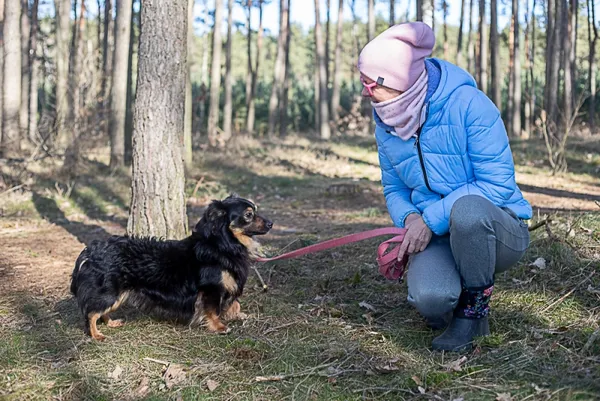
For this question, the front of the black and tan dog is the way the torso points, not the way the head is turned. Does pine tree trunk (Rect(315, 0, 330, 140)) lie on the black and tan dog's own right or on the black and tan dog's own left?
on the black and tan dog's own left

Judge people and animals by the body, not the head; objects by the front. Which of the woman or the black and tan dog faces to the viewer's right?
the black and tan dog

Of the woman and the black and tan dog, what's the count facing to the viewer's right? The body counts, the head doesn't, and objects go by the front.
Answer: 1

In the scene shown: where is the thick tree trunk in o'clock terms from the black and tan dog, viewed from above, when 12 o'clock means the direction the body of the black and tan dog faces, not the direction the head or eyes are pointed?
The thick tree trunk is roughly at 9 o'clock from the black and tan dog.

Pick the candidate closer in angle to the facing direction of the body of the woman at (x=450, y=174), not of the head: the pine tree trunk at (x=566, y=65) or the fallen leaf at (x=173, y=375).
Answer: the fallen leaf

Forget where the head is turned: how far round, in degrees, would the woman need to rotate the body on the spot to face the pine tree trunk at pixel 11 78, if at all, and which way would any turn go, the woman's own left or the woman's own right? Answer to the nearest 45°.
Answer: approximately 90° to the woman's own right

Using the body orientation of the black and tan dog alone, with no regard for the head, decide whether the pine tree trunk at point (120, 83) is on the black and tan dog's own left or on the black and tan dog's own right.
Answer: on the black and tan dog's own left

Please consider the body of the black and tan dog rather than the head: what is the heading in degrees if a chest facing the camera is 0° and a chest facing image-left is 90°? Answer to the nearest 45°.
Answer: approximately 270°

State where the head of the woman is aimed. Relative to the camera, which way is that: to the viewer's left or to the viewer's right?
to the viewer's left

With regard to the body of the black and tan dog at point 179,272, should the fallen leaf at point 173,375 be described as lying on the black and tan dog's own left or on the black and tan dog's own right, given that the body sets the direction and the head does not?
on the black and tan dog's own right

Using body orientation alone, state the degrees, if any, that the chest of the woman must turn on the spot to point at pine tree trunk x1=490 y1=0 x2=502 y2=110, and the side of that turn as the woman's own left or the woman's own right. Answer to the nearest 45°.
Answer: approximately 135° to the woman's own right

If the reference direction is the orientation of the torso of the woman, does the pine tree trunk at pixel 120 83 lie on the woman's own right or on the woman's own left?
on the woman's own right

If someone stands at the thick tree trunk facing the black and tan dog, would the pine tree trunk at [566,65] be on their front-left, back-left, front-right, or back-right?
back-left

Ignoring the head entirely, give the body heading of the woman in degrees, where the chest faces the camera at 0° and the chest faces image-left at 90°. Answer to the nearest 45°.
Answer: approximately 45°
